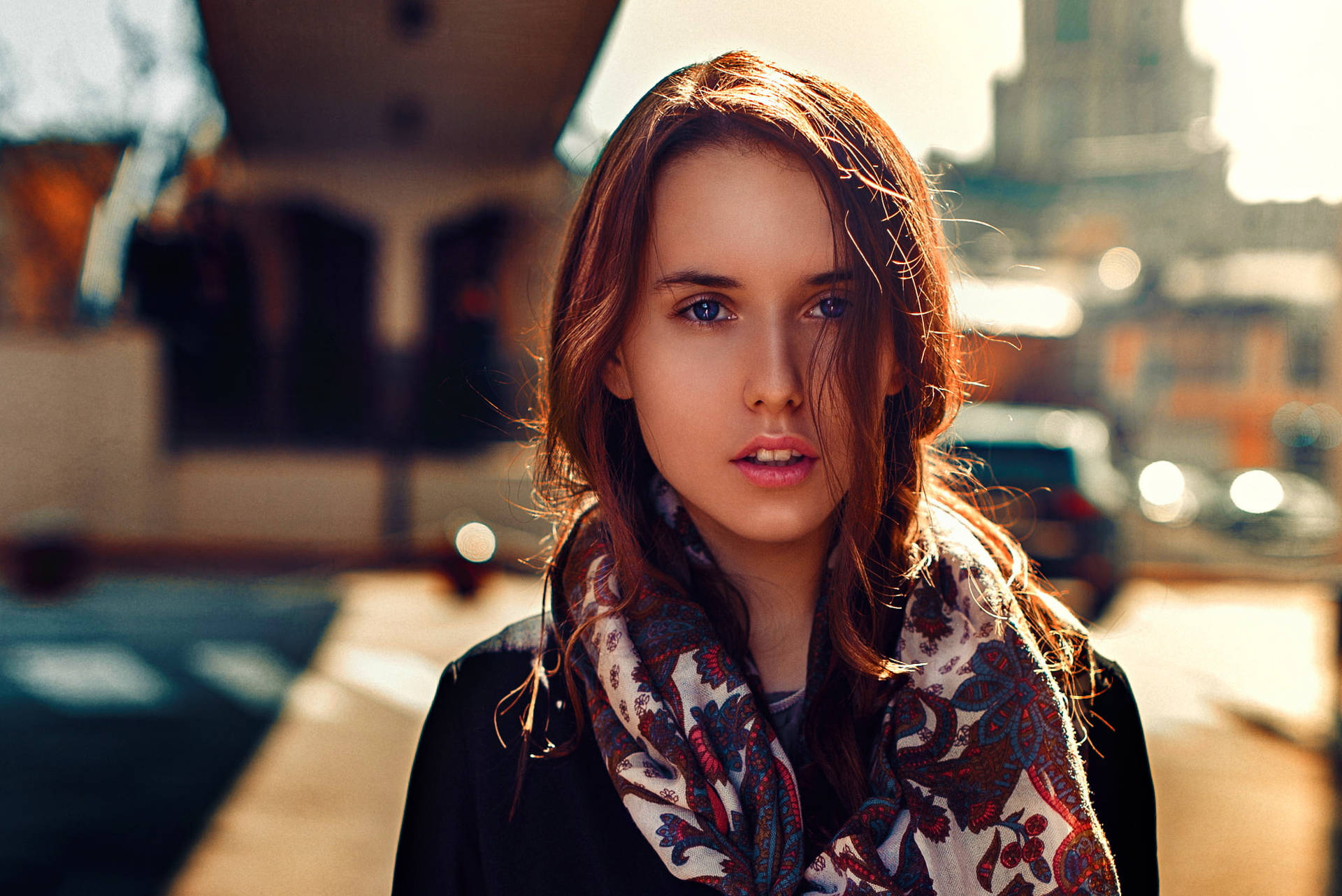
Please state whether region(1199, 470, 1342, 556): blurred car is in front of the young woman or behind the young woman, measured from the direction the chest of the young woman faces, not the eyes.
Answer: behind

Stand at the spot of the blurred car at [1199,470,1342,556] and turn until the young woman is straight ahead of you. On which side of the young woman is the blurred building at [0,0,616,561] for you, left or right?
right

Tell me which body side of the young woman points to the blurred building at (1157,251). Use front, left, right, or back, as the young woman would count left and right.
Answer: back

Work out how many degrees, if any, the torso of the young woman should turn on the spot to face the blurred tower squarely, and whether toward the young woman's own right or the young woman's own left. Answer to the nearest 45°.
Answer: approximately 180°

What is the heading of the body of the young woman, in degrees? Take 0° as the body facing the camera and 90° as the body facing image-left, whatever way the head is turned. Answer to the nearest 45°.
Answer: approximately 0°

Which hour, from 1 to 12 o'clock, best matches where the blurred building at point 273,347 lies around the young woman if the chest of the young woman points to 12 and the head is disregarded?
The blurred building is roughly at 5 o'clock from the young woman.

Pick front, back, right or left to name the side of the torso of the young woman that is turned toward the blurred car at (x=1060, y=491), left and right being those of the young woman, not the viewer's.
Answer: back
